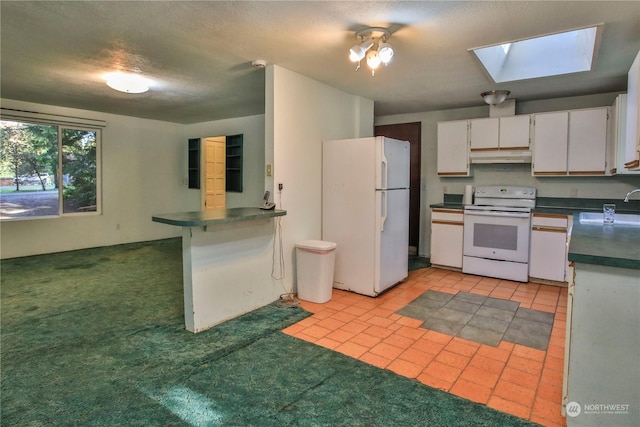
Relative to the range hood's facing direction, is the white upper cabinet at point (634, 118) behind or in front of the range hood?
in front

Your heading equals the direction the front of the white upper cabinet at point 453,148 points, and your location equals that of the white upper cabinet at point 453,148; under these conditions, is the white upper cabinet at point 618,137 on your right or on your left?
on your left

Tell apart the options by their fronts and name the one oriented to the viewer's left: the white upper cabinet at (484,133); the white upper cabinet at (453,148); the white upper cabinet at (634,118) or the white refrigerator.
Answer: the white upper cabinet at (634,118)

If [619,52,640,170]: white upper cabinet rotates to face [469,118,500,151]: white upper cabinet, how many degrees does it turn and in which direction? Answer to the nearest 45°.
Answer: approximately 45° to its right

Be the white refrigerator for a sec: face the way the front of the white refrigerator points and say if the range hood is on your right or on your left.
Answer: on your left

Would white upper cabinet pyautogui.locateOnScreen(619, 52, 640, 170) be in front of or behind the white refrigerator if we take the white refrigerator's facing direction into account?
in front

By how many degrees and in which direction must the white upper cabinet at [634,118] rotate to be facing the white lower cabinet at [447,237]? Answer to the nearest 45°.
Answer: approximately 45° to its right

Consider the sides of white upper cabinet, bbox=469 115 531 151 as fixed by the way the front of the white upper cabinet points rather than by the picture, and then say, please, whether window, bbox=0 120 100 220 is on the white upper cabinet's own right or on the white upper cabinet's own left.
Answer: on the white upper cabinet's own right

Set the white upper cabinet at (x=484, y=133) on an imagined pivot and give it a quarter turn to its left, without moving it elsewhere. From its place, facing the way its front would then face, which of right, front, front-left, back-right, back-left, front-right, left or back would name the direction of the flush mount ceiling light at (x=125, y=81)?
back-right

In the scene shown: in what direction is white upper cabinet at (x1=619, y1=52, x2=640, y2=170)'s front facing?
to the viewer's left

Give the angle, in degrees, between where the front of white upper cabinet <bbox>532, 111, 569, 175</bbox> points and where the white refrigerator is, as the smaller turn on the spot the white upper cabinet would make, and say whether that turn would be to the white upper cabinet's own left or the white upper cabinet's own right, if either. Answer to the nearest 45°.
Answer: approximately 45° to the white upper cabinet's own right
